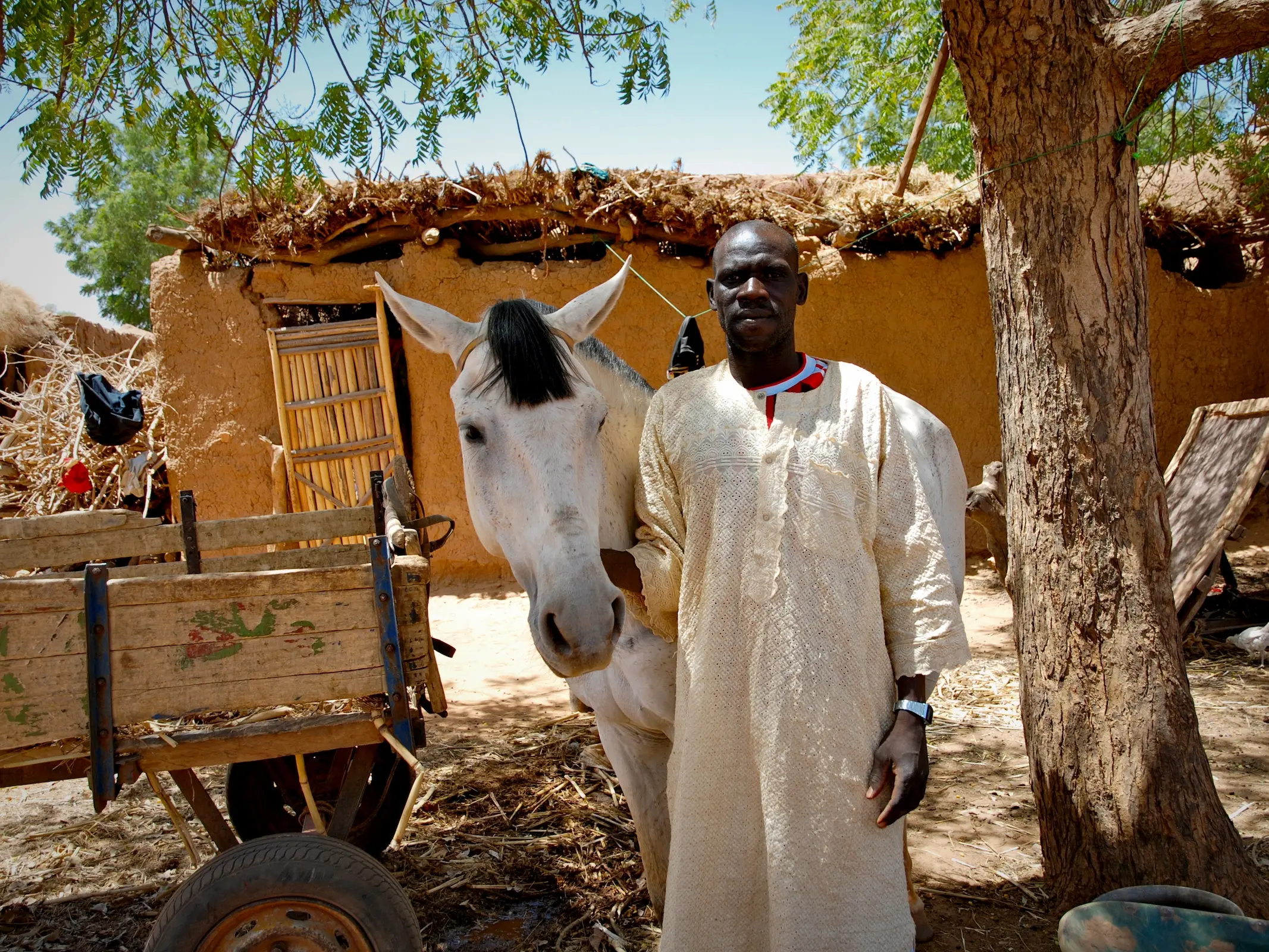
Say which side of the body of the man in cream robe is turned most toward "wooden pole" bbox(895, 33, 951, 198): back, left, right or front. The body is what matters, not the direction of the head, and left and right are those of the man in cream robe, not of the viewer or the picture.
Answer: back

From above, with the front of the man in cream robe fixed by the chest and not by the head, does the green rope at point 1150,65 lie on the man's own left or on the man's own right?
on the man's own left

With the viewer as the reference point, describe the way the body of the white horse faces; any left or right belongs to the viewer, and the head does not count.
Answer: facing the viewer and to the left of the viewer

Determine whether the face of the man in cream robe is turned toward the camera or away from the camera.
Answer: toward the camera

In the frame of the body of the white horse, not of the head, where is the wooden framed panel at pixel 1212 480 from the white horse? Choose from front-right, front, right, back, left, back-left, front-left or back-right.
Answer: back

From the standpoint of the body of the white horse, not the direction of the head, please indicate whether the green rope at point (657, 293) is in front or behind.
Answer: behind

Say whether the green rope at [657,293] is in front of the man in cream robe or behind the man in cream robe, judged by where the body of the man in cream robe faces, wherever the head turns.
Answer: behind

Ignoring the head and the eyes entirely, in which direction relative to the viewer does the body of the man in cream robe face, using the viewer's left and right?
facing the viewer

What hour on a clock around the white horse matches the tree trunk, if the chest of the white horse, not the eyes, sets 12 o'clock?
The tree trunk is roughly at 7 o'clock from the white horse.

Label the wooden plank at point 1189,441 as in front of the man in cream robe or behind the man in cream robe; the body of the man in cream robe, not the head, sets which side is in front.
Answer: behind
